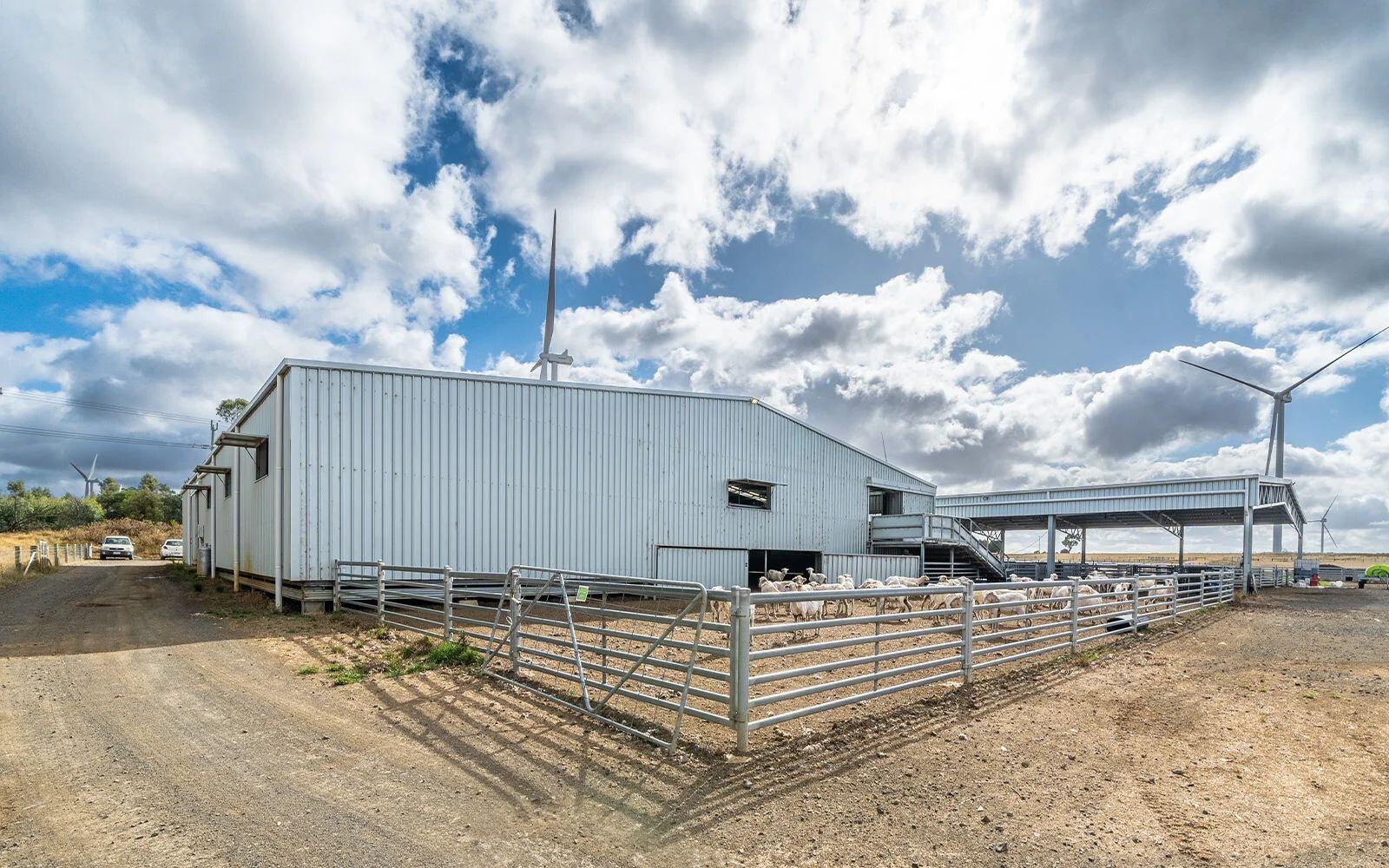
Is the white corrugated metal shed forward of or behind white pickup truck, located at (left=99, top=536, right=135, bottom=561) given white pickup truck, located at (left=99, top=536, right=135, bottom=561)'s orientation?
forward

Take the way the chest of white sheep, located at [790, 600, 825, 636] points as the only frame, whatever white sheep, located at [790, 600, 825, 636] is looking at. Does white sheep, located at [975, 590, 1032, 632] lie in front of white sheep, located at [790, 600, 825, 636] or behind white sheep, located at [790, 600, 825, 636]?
behind

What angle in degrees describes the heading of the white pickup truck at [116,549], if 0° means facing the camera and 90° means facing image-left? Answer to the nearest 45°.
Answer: approximately 0°

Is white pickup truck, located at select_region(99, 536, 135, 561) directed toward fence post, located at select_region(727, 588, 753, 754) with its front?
yes

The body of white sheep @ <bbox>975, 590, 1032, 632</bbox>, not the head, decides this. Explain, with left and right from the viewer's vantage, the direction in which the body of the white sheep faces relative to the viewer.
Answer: facing to the left of the viewer

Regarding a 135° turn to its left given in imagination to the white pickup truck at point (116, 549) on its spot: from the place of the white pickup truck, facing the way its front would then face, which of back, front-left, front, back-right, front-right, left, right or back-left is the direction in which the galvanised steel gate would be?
back-right
